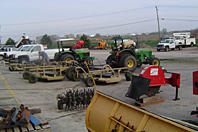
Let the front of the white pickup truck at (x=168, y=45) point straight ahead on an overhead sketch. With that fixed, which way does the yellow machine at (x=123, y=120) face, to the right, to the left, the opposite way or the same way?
the opposite way

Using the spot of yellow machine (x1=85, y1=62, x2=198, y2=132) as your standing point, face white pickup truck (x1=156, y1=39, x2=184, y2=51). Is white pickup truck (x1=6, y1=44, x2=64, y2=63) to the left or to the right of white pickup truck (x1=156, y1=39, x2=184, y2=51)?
left

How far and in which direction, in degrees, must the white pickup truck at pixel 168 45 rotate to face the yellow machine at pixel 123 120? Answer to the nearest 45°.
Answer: approximately 45° to its left

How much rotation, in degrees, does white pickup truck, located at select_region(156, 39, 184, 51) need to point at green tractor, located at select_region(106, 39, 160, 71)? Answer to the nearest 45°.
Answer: approximately 45° to its left
